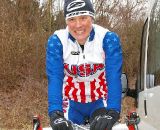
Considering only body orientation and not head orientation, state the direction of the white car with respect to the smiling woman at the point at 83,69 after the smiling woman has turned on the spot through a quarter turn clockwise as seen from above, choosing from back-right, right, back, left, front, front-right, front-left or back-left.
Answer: back-right

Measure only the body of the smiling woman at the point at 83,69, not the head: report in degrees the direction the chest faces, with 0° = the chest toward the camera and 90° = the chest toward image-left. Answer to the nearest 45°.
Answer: approximately 0°

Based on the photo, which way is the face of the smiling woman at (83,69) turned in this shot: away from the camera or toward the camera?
toward the camera
